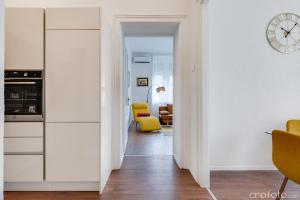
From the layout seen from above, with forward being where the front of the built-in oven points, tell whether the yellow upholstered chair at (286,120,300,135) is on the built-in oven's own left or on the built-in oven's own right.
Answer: on the built-in oven's own left

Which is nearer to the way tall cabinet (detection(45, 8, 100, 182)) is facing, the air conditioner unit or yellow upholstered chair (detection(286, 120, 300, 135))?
the yellow upholstered chair

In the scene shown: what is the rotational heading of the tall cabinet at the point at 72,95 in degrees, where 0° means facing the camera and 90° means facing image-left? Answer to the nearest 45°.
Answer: approximately 0°

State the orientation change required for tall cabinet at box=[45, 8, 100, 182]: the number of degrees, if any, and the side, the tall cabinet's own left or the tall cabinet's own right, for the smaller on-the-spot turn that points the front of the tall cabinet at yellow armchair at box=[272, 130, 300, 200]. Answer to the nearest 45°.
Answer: approximately 45° to the tall cabinet's own left

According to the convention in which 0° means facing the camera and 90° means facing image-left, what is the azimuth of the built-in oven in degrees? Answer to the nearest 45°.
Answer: approximately 0°

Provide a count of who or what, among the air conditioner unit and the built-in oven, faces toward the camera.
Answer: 2

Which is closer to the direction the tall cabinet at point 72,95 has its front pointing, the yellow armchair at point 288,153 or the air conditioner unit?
the yellow armchair
